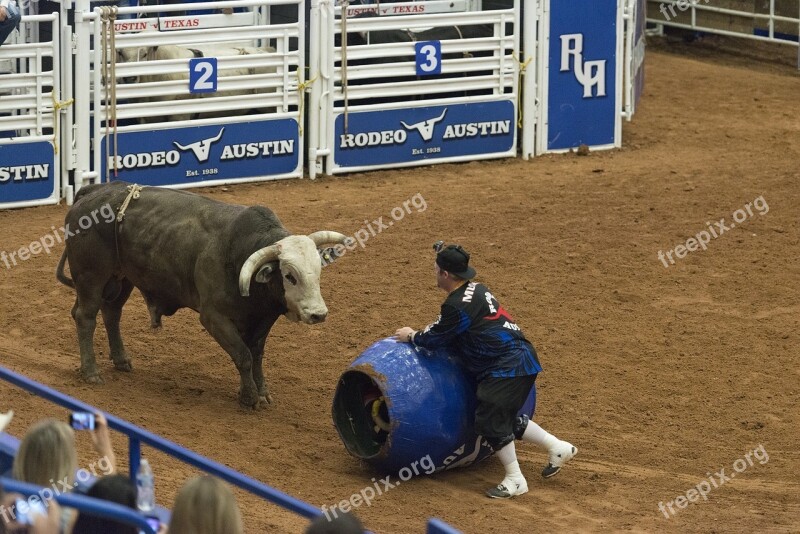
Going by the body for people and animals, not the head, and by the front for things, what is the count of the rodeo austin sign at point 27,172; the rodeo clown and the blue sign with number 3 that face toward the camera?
2

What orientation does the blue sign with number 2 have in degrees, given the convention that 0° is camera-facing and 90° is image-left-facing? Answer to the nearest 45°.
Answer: approximately 0°

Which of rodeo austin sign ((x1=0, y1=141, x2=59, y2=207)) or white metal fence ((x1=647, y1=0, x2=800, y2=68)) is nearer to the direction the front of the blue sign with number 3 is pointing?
the rodeo austin sign

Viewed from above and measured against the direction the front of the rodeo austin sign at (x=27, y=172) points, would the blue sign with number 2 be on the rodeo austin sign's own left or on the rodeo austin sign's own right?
on the rodeo austin sign's own left

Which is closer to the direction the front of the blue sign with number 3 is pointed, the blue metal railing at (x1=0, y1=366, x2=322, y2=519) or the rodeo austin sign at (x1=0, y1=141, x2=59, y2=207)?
the blue metal railing

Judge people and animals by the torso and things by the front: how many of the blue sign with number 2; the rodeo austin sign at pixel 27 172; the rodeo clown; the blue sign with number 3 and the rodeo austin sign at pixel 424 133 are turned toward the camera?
4

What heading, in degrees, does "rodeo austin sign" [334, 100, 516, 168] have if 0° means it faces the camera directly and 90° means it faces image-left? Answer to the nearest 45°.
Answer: approximately 0°

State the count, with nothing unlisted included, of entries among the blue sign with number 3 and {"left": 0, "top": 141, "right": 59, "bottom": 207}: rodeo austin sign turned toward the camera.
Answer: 2

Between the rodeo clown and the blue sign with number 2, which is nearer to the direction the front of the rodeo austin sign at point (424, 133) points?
the rodeo clown

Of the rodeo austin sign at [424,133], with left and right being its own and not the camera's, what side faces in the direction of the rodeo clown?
front

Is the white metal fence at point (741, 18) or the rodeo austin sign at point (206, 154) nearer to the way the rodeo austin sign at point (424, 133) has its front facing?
the rodeo austin sign

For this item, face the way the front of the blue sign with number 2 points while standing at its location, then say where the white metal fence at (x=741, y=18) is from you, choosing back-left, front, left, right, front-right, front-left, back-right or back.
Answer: back-left

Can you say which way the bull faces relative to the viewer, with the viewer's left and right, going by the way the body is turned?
facing the viewer and to the right of the viewer

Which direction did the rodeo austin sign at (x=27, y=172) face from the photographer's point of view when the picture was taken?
facing the viewer

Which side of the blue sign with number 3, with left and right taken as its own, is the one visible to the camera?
front
